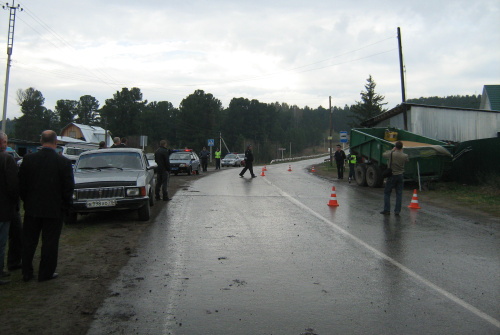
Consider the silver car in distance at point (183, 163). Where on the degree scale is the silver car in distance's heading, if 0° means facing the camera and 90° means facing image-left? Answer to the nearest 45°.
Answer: approximately 45°

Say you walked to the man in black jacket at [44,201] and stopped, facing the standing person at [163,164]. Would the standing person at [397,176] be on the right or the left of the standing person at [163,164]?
right

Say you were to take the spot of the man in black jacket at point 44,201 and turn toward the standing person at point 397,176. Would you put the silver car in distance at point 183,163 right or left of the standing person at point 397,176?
left

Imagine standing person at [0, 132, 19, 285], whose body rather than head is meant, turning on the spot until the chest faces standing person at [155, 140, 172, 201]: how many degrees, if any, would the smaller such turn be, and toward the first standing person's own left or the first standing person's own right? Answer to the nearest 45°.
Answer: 0° — they already face them

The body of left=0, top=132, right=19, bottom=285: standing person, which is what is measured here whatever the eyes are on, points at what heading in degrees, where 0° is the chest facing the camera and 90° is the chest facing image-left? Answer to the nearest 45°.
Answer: approximately 225°
